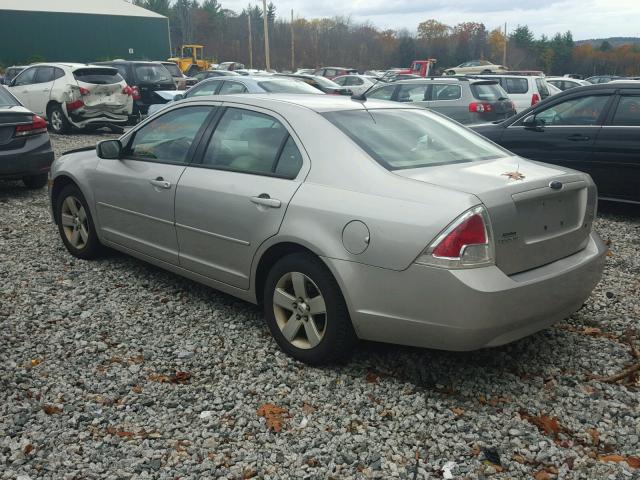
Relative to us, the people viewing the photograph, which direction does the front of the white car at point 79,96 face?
facing away from the viewer and to the left of the viewer

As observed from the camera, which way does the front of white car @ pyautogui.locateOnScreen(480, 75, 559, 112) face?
facing away from the viewer and to the left of the viewer

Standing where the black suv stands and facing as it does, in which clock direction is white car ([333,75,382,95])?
The white car is roughly at 3 o'clock from the black suv.

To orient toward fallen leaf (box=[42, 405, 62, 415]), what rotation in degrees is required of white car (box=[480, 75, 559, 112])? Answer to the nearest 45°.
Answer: approximately 135° to its left

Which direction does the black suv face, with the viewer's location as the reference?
facing away from the viewer and to the left of the viewer

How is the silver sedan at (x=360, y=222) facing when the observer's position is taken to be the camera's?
facing away from the viewer and to the left of the viewer

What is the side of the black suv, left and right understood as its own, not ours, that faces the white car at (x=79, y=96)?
left
